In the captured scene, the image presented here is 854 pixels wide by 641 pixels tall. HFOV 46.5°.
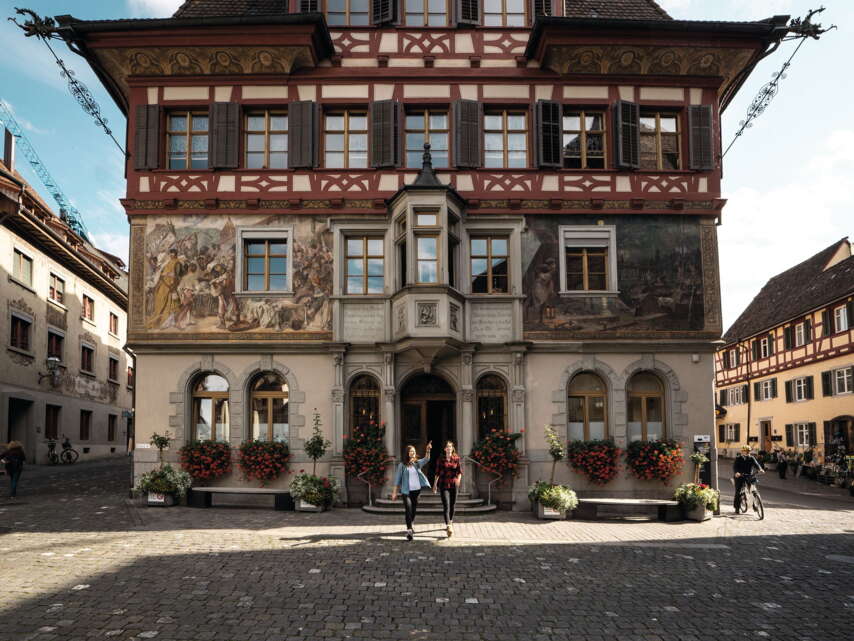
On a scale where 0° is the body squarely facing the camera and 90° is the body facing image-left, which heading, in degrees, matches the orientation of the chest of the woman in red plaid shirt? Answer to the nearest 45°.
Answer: approximately 0°

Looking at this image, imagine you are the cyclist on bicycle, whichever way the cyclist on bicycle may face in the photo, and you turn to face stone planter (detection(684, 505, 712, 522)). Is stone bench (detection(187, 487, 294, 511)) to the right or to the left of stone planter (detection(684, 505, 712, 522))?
right

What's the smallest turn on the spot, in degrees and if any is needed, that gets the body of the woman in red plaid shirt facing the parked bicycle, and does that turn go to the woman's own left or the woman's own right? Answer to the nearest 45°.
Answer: approximately 135° to the woman's own right

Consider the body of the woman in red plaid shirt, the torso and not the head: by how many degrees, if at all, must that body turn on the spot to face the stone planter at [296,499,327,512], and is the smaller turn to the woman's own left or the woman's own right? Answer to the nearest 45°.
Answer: approximately 135° to the woman's own right

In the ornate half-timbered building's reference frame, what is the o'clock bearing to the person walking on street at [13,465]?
The person walking on street is roughly at 3 o'clock from the ornate half-timbered building.

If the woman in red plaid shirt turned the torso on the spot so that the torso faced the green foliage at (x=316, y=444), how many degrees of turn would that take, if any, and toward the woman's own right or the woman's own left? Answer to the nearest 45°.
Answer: approximately 135° to the woman's own right

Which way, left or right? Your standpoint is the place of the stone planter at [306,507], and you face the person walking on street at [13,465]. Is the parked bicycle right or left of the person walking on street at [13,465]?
right

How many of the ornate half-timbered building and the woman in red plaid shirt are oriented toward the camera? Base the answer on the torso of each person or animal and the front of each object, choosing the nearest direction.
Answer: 2

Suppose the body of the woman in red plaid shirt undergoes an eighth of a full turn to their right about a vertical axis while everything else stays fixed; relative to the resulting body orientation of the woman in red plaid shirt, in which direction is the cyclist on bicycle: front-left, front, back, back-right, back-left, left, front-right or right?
back
